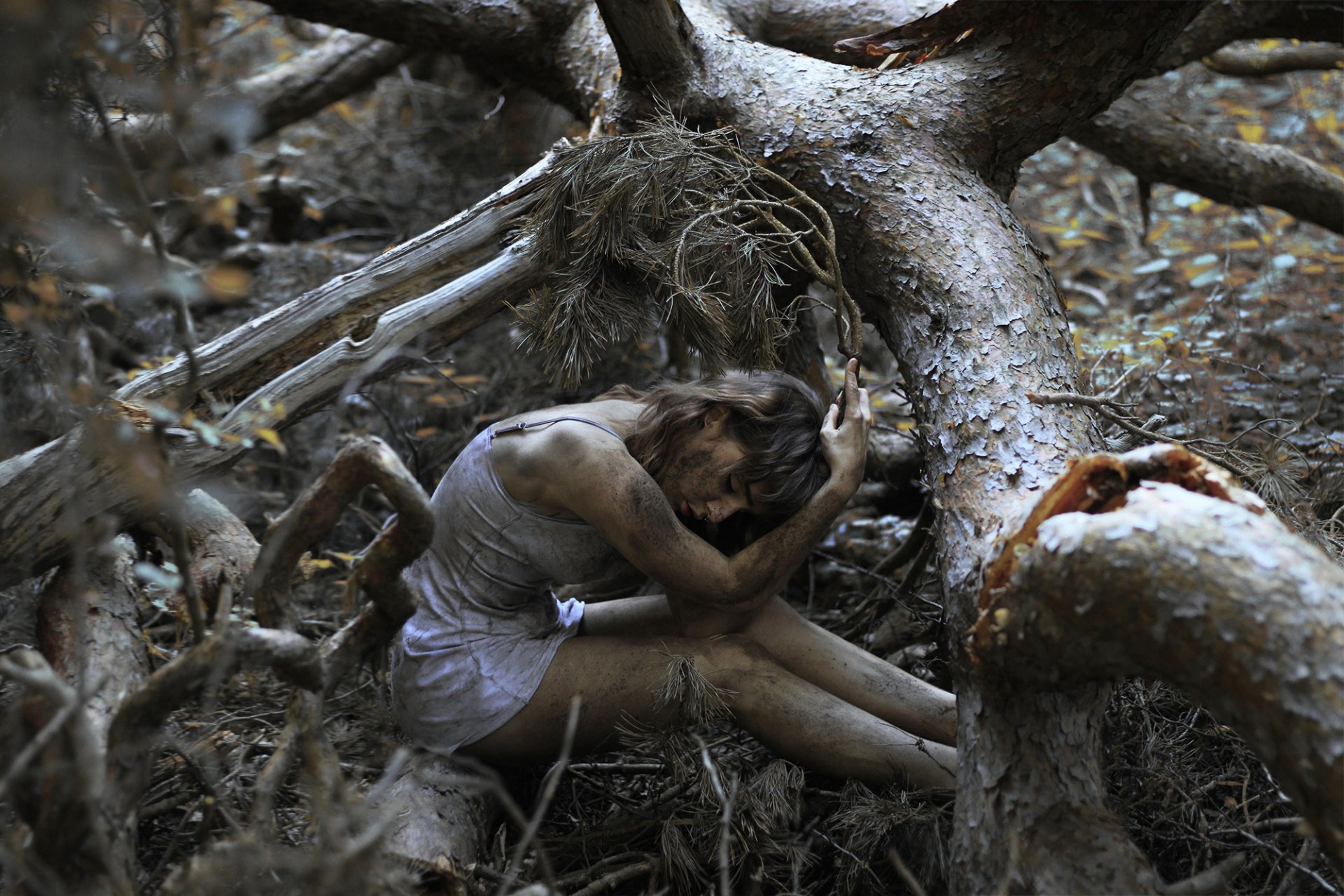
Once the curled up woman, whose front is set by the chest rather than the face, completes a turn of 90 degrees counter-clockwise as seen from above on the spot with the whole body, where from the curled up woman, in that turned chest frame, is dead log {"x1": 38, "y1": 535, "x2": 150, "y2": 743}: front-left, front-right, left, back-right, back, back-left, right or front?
left

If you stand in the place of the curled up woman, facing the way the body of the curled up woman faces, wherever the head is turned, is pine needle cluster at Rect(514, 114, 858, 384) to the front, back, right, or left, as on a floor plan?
left

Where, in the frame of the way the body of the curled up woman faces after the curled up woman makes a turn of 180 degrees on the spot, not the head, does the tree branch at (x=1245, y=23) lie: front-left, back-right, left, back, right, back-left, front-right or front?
back-right

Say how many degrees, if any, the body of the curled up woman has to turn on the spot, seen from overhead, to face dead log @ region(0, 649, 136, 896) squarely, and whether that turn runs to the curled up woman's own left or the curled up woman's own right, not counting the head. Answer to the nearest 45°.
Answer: approximately 135° to the curled up woman's own right

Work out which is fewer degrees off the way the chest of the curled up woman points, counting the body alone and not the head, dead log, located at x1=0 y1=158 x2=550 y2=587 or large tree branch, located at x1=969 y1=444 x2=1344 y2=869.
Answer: the large tree branch

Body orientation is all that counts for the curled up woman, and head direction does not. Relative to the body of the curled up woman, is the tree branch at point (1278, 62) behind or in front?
in front

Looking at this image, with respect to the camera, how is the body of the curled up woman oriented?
to the viewer's right

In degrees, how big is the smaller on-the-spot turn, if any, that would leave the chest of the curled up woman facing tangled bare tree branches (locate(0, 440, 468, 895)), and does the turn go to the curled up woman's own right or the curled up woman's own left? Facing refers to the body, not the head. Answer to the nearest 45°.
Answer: approximately 135° to the curled up woman's own right

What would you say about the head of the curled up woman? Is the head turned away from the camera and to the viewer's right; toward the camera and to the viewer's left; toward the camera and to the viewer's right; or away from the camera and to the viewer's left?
toward the camera and to the viewer's right
